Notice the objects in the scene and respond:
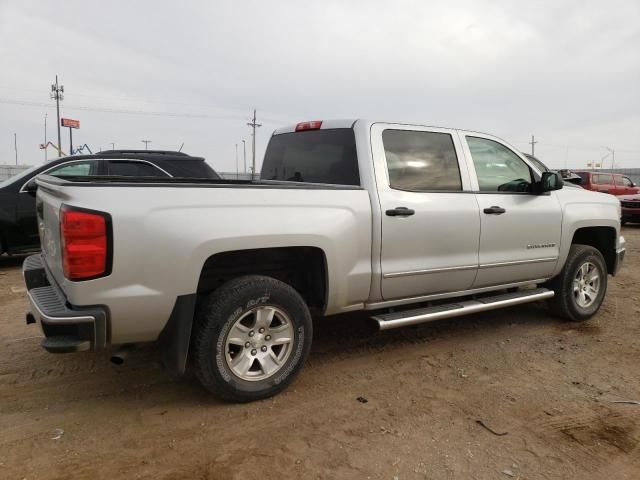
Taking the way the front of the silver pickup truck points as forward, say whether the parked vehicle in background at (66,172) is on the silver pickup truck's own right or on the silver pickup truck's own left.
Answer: on the silver pickup truck's own left

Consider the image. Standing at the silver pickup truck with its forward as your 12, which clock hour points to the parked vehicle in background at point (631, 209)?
The parked vehicle in background is roughly at 12 o'clock from the silver pickup truck.

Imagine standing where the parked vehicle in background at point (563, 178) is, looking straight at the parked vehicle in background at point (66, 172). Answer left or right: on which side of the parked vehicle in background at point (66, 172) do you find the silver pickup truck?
left

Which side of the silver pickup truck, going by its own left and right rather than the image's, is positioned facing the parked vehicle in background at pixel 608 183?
front

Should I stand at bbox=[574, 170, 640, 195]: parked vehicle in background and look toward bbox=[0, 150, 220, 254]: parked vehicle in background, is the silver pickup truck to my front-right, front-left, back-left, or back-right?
front-left

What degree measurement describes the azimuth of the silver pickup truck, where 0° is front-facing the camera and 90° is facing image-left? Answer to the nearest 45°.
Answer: approximately 225°

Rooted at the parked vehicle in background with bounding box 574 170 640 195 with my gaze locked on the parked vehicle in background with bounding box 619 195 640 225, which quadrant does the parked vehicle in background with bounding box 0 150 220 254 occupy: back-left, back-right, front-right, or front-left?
front-right

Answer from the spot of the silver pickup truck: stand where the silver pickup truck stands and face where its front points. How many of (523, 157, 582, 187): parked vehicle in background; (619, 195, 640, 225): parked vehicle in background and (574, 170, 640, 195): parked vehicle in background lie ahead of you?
3
